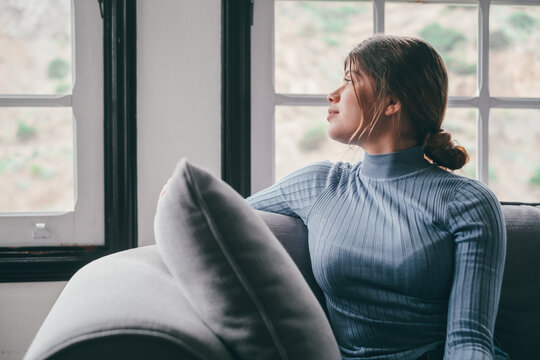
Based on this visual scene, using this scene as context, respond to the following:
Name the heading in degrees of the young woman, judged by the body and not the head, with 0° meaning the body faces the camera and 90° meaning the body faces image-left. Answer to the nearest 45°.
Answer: approximately 45°

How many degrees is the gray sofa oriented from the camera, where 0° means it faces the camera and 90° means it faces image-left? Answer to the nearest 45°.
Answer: approximately 0°

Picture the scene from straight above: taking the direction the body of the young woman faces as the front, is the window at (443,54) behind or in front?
behind

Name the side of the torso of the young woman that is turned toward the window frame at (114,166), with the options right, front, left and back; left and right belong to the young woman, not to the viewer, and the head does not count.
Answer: right
